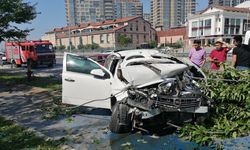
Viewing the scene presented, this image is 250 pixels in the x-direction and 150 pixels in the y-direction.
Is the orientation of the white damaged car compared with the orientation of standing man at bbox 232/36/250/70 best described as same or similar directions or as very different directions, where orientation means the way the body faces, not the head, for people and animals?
very different directions

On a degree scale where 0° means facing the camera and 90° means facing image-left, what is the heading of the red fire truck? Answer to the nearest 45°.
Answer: approximately 315°

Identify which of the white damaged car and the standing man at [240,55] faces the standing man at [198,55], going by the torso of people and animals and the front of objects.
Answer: the standing man at [240,55]

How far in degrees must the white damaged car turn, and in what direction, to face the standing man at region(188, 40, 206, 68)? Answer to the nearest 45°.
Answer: approximately 90° to its left

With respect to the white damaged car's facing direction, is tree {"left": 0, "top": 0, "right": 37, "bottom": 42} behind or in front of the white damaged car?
behind

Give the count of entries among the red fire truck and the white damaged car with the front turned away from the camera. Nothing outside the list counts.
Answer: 0

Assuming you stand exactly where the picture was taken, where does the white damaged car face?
facing the viewer and to the right of the viewer
